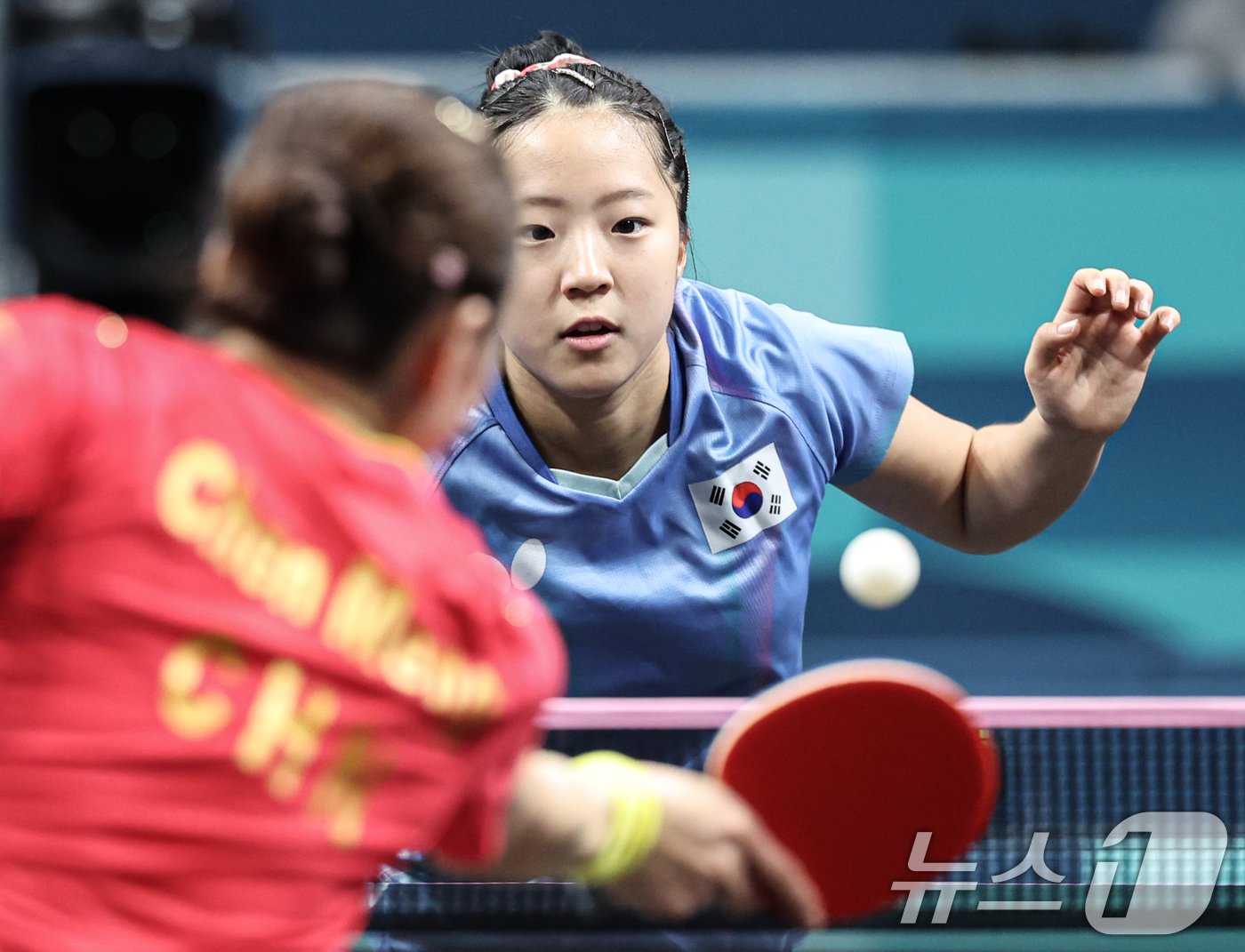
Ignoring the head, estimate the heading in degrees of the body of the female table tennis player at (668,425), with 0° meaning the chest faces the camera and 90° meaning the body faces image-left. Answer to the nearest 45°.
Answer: approximately 0°

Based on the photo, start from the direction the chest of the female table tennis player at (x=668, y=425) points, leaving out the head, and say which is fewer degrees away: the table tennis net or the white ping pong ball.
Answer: the table tennis net
